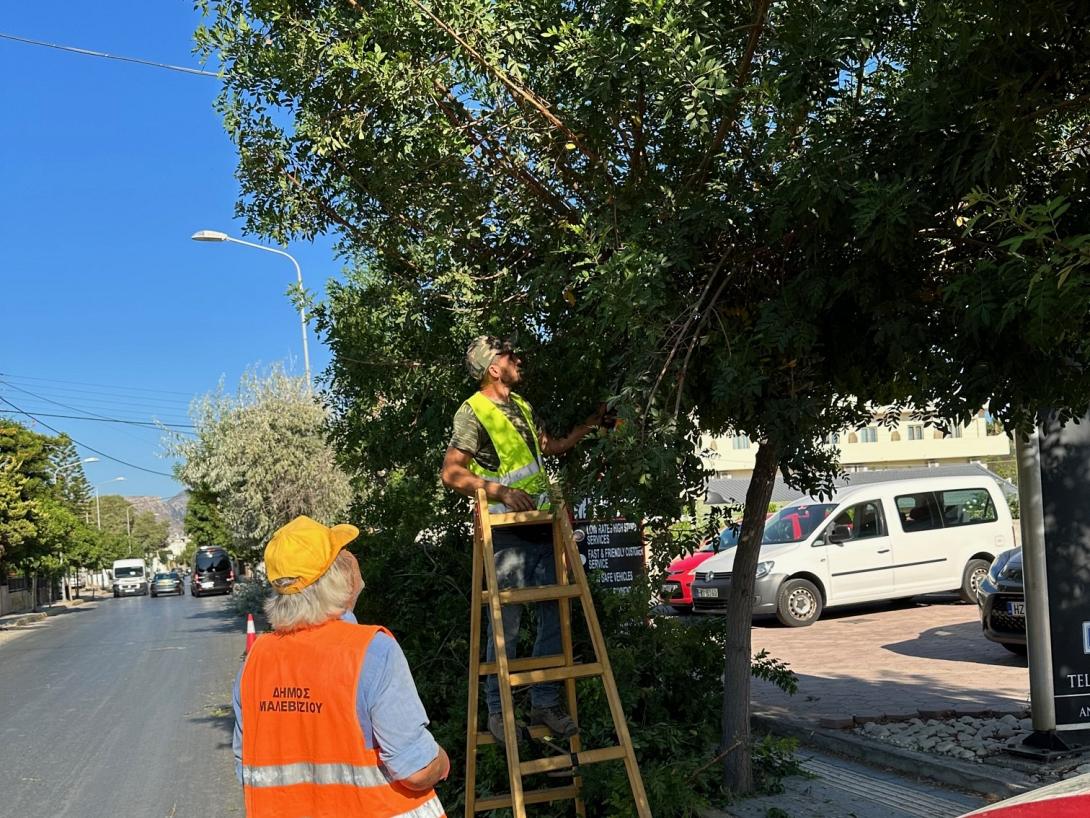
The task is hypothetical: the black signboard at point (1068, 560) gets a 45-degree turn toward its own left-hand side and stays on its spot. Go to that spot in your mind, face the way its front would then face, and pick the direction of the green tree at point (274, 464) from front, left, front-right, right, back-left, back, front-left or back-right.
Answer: back

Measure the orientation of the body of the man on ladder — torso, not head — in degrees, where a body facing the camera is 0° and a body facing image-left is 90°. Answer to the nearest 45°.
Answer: approximately 315°

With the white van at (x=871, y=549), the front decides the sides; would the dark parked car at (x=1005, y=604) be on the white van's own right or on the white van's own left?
on the white van's own left

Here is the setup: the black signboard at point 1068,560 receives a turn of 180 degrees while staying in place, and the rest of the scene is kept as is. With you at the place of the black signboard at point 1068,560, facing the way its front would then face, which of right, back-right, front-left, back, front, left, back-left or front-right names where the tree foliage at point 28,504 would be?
front-left

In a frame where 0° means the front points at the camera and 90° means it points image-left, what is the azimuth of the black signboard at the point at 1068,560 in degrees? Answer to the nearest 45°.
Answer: approximately 0°

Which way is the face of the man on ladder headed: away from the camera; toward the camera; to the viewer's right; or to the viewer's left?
to the viewer's right

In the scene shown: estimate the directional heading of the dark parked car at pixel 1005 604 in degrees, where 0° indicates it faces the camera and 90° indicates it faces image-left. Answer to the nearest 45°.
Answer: approximately 45°

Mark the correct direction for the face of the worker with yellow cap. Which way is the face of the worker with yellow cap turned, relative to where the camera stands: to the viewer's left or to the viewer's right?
to the viewer's right

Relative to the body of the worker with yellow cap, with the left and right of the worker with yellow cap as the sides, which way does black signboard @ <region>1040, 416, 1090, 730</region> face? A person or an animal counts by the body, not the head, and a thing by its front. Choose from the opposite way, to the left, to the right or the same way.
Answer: the opposite way

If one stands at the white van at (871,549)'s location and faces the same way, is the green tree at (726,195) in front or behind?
in front

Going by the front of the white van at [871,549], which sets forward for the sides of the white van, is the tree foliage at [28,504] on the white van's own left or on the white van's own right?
on the white van's own right

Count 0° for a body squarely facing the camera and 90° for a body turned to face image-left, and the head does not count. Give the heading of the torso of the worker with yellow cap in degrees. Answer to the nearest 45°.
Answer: approximately 225°

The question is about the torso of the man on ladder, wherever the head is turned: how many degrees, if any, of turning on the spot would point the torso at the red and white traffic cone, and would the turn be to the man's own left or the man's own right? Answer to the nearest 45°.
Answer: approximately 180°

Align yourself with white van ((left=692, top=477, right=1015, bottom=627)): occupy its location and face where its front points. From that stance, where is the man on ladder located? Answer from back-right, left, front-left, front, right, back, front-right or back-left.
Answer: front-left
